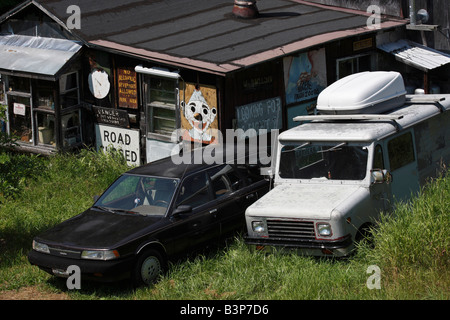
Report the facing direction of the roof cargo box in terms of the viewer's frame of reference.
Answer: facing the viewer and to the left of the viewer

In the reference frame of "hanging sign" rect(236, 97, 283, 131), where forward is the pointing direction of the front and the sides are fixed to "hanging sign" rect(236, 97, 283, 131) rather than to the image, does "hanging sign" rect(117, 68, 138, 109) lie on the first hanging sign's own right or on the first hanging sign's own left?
on the first hanging sign's own right

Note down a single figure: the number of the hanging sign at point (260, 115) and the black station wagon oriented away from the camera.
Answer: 0

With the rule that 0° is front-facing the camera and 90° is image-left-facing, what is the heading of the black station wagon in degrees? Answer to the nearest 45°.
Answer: approximately 45°

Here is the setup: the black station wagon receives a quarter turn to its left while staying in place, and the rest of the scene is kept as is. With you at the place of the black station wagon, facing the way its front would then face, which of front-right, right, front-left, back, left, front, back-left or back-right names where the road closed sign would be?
back-left

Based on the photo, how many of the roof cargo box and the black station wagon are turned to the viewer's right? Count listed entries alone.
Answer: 0

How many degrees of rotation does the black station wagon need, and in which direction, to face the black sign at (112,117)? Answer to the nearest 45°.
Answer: approximately 135° to its right
